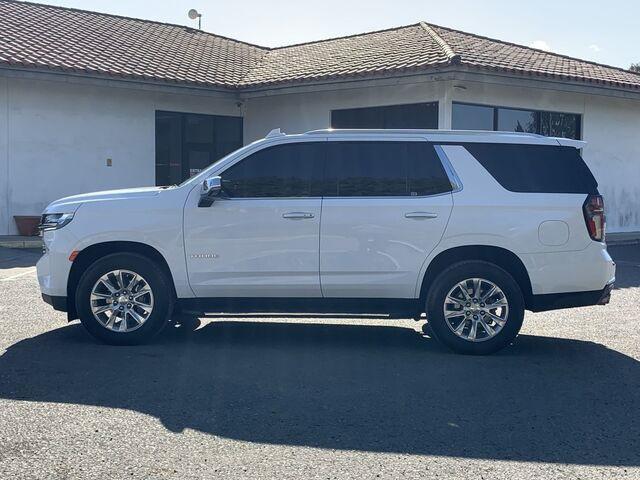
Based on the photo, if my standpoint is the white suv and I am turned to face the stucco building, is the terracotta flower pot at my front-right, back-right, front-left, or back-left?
front-left

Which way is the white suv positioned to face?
to the viewer's left

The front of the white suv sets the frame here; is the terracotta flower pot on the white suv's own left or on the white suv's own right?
on the white suv's own right
